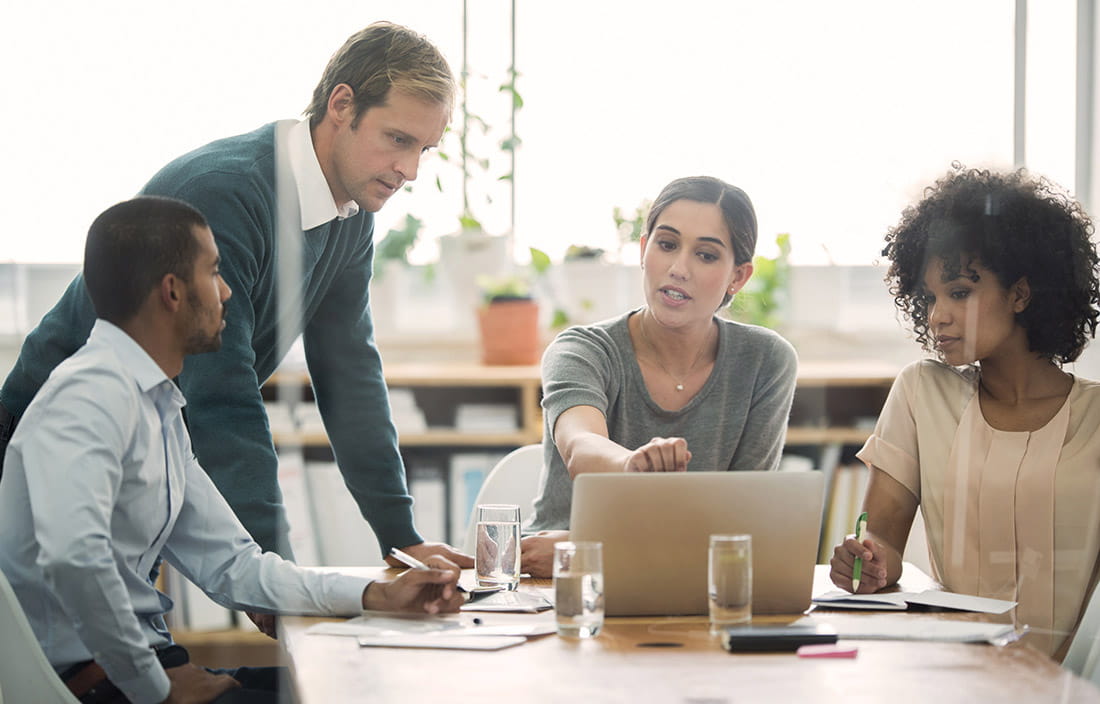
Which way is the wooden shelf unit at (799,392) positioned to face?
toward the camera

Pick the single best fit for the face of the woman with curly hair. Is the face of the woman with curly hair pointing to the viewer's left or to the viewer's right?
to the viewer's left

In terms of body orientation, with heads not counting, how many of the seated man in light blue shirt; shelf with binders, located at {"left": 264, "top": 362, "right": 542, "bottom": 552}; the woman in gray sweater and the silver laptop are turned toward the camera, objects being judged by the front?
2

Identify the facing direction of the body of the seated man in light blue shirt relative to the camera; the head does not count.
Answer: to the viewer's right

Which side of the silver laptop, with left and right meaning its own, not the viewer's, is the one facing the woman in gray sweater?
front

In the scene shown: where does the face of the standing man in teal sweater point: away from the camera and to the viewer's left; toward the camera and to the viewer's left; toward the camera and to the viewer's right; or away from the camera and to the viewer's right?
toward the camera and to the viewer's right

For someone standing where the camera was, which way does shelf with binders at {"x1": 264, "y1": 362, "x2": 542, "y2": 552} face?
facing the viewer

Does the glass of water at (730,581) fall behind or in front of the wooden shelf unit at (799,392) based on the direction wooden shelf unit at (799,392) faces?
in front

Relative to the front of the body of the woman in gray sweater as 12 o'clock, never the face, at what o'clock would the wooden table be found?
The wooden table is roughly at 12 o'clock from the woman in gray sweater.

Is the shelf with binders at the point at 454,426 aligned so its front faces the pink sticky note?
yes

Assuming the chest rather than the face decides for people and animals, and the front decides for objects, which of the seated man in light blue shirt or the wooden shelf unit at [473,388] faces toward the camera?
the wooden shelf unit

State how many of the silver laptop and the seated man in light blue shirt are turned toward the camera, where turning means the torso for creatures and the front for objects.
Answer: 0

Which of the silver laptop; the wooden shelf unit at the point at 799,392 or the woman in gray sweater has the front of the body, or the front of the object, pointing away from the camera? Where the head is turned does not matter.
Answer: the silver laptop

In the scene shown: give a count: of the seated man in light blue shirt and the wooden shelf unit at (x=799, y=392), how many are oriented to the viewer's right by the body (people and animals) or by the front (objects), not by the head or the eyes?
1

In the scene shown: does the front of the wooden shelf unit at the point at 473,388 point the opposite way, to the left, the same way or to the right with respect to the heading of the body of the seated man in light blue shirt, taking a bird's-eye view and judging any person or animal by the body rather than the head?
to the right

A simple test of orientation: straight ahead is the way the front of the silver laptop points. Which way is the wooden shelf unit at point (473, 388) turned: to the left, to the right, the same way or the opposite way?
the opposite way

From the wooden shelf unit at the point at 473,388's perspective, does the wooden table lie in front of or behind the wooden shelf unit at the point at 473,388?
in front

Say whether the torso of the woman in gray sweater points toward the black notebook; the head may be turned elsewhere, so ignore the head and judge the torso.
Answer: yes

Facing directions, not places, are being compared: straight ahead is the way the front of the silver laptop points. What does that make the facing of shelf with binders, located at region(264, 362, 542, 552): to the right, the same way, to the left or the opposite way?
the opposite way

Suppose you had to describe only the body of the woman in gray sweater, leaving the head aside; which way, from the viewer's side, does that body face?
toward the camera

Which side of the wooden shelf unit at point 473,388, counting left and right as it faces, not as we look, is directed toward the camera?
front
